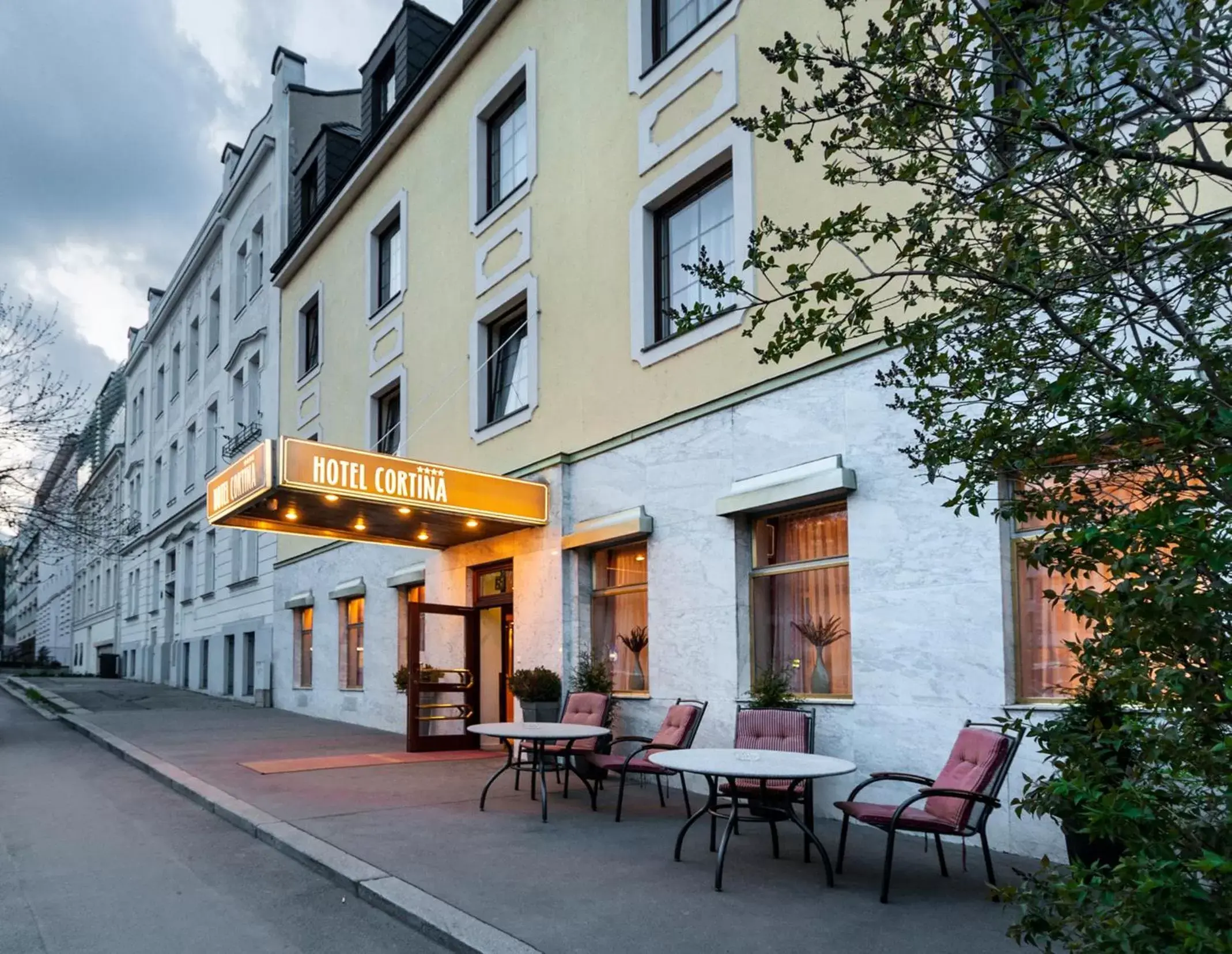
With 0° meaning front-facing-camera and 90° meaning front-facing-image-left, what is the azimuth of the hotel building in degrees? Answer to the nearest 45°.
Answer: approximately 45°

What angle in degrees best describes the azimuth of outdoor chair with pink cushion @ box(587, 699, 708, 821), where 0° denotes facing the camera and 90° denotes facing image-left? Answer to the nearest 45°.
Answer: approximately 45°

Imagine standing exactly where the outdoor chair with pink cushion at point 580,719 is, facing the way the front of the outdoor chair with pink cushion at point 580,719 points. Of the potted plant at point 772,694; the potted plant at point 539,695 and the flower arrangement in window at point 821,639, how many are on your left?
2

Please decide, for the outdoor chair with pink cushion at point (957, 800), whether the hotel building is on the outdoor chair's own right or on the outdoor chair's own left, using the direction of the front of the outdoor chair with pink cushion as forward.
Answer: on the outdoor chair's own right

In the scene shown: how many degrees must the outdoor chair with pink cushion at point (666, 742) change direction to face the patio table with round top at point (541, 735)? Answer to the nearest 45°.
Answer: approximately 45° to its right
